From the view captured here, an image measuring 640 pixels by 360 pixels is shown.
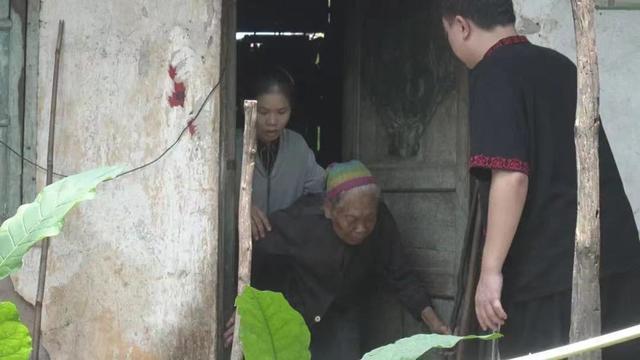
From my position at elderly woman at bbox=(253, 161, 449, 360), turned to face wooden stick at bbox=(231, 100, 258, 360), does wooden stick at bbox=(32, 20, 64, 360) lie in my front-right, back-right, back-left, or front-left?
front-right

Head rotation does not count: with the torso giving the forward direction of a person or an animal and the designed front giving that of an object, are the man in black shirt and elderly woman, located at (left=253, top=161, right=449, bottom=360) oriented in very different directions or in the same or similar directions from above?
very different directions

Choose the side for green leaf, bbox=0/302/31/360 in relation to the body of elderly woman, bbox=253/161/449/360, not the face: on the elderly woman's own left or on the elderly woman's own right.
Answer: on the elderly woman's own right

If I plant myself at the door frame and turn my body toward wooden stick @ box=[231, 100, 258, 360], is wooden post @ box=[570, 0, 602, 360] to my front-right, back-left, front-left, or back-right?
front-left

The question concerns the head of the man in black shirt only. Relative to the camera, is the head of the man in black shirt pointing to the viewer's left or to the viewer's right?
to the viewer's left

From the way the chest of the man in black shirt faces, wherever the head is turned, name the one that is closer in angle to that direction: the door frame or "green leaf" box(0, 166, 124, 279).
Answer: the door frame

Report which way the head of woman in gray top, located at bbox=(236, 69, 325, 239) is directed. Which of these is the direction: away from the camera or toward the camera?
toward the camera

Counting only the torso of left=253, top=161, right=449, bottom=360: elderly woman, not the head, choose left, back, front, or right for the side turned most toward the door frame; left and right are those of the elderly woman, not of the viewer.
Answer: right

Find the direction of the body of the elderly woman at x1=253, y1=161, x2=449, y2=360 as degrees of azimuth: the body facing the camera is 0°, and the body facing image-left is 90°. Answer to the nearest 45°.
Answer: approximately 315°

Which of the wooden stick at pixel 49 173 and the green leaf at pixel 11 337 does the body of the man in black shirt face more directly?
the wooden stick

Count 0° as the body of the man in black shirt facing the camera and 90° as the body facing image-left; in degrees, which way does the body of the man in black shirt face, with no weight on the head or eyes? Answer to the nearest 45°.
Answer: approximately 135°
